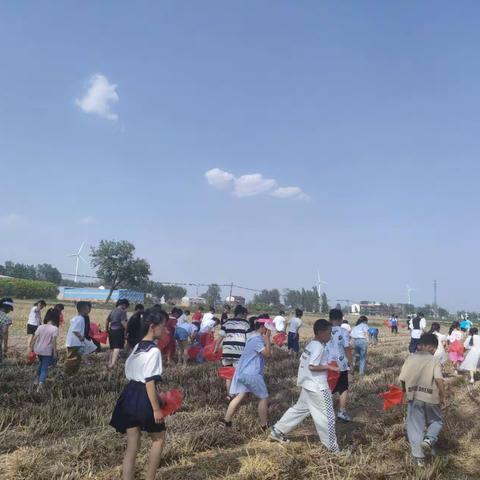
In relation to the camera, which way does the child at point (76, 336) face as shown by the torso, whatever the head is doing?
to the viewer's right

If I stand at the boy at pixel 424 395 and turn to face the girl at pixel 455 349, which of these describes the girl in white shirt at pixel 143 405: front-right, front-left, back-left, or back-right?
back-left

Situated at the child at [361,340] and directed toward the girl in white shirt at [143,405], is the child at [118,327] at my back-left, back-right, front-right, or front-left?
front-right

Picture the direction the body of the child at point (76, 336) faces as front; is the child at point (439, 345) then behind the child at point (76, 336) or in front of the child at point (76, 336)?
in front

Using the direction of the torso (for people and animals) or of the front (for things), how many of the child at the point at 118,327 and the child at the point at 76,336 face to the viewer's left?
0

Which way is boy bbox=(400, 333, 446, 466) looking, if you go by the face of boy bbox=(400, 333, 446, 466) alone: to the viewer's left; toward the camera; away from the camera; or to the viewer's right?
away from the camera

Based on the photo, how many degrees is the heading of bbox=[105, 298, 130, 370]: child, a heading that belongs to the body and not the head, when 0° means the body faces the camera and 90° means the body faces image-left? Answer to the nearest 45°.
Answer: approximately 225°

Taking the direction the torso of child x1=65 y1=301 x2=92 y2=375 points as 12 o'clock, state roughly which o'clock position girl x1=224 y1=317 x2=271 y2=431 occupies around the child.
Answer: The girl is roughly at 2 o'clock from the child.

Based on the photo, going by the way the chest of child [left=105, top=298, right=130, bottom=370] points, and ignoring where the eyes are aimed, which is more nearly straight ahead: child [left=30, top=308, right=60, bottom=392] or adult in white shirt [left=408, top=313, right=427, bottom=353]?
the adult in white shirt

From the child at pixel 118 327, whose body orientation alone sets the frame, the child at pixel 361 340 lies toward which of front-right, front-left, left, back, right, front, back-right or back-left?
front-right

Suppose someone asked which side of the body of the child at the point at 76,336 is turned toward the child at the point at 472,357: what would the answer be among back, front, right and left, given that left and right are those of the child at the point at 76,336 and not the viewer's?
front

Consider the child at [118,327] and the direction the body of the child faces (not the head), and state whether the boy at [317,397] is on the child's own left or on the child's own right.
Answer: on the child's own right

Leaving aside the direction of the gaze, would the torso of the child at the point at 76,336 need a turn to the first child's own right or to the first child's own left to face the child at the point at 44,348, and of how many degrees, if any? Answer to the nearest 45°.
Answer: approximately 135° to the first child's own right
